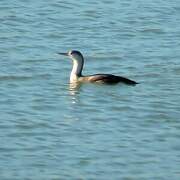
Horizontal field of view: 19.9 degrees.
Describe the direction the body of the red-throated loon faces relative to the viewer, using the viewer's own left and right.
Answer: facing to the left of the viewer
